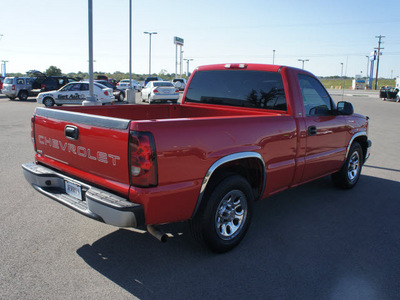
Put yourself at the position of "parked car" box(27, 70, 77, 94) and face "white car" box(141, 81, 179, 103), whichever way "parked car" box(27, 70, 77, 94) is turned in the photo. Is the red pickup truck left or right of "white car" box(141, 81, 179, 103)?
right

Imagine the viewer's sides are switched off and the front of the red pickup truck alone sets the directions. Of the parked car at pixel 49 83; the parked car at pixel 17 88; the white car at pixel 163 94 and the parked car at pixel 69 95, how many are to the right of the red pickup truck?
0

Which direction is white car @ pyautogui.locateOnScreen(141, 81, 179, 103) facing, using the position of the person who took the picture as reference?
facing away from the viewer and to the left of the viewer

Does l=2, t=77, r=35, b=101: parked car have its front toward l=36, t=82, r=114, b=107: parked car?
no

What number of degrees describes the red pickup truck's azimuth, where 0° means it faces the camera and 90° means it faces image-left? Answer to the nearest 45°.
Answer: approximately 225°

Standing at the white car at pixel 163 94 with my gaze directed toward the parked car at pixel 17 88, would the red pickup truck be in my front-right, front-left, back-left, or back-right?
back-left

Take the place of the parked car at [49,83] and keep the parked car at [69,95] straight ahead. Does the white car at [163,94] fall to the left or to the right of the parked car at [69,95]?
left

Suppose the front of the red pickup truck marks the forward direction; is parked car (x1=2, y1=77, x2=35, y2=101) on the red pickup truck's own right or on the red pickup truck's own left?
on the red pickup truck's own left
